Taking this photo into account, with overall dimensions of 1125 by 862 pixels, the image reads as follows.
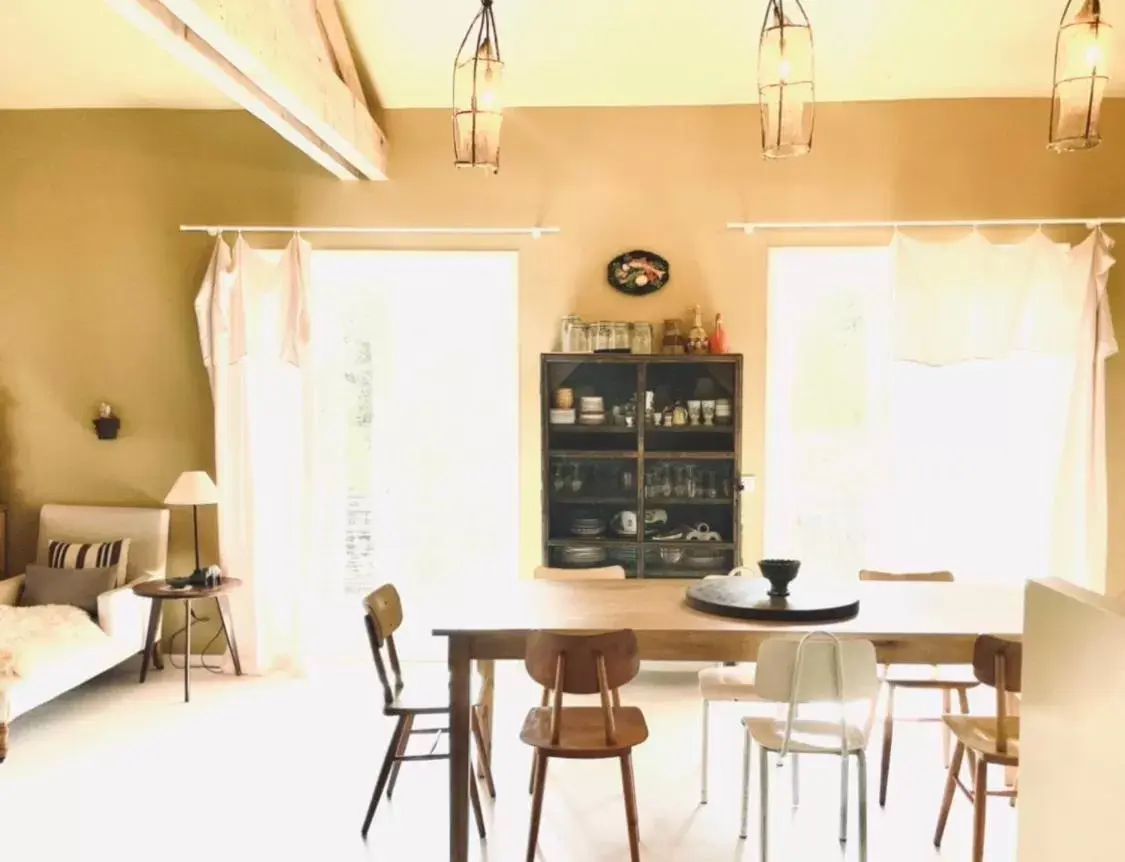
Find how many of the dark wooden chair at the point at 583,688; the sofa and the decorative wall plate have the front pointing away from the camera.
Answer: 1

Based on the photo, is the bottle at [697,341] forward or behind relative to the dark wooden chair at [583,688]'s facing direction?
forward

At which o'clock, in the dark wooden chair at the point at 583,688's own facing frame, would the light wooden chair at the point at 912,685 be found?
The light wooden chair is roughly at 2 o'clock from the dark wooden chair.

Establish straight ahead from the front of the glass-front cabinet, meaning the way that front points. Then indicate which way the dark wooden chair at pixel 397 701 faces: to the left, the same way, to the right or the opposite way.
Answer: to the left

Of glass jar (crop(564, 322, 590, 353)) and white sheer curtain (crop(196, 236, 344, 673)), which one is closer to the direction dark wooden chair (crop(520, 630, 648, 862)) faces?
the glass jar

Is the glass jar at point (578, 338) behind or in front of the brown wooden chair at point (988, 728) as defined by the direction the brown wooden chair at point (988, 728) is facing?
in front

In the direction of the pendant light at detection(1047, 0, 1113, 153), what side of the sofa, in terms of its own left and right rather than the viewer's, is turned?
front
